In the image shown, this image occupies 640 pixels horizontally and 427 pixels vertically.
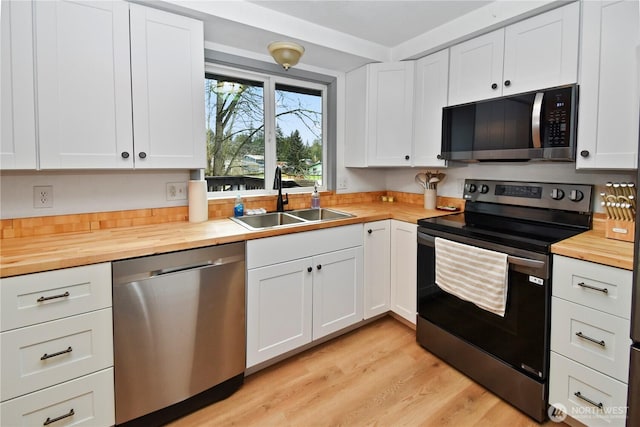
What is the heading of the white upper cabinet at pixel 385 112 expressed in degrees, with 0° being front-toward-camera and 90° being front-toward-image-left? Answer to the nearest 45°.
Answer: approximately 0°

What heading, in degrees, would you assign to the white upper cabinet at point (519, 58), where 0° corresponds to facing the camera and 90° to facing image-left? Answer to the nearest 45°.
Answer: approximately 45°

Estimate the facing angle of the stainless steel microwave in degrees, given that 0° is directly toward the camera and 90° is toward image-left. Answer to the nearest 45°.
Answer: approximately 45°

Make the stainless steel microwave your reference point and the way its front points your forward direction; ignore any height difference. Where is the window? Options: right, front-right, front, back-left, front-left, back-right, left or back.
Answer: front-right
